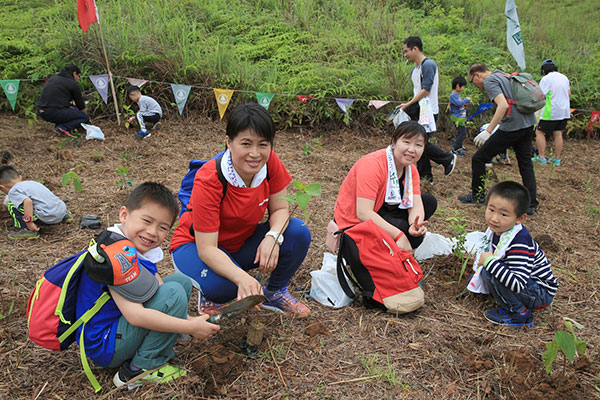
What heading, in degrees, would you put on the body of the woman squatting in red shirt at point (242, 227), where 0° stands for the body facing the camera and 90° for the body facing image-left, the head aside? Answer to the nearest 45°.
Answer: approximately 315°

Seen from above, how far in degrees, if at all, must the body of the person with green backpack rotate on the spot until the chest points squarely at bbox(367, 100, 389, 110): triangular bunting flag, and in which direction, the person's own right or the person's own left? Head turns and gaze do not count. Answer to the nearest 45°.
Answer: approximately 45° to the person's own right

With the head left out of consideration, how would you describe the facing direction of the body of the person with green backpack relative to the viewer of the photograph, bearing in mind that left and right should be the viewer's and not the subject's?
facing to the left of the viewer

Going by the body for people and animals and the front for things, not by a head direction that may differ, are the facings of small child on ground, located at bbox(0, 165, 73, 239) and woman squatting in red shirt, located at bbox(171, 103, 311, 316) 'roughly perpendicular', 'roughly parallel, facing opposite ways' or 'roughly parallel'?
roughly perpendicular

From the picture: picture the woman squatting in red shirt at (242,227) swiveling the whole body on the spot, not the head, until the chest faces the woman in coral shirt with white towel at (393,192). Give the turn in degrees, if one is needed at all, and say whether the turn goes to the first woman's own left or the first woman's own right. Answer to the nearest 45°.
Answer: approximately 90° to the first woman's own left

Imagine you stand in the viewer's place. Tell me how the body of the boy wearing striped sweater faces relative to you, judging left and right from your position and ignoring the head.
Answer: facing to the left of the viewer

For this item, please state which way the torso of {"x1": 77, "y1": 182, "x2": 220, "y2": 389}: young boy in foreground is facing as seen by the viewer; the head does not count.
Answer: to the viewer's right
